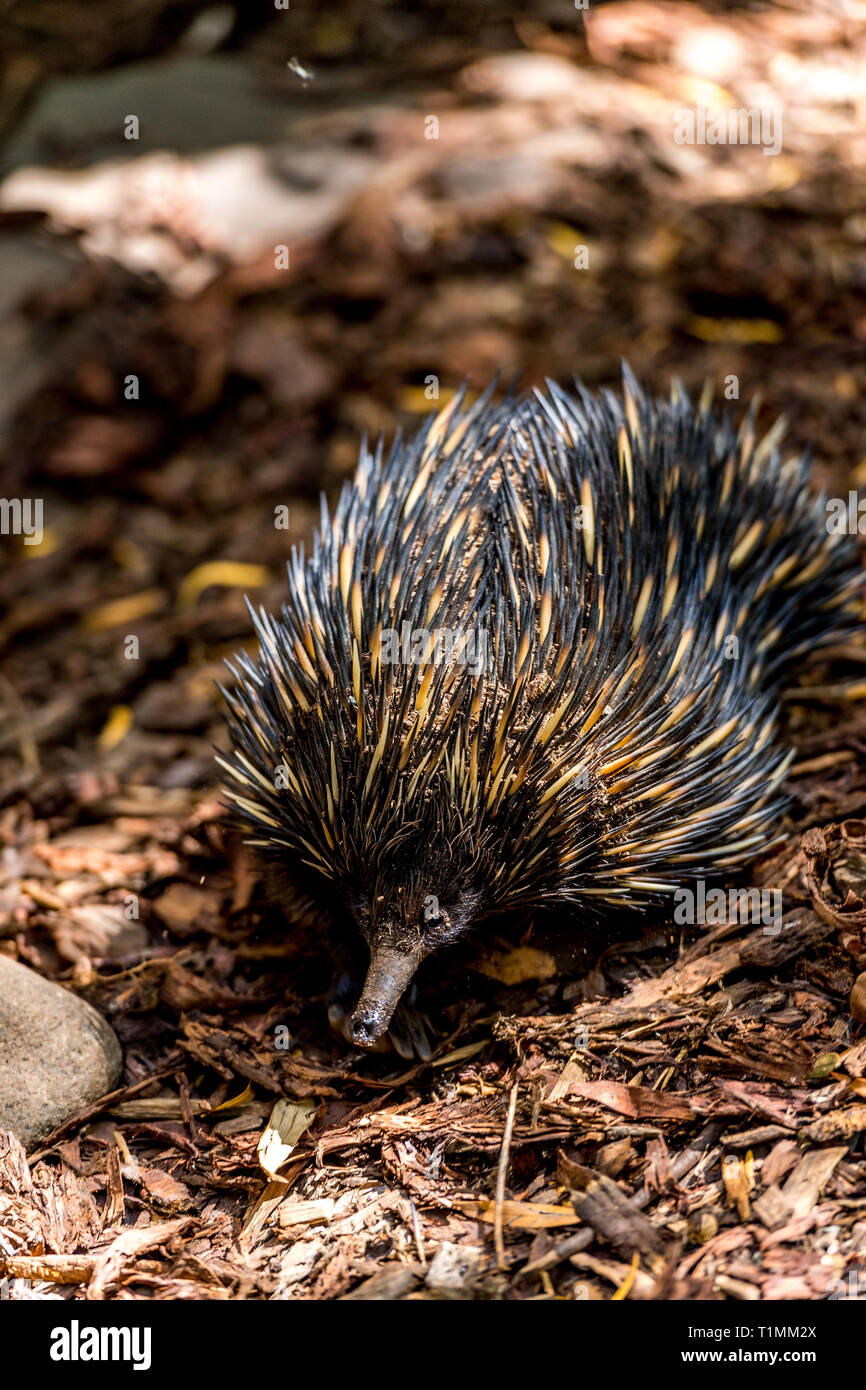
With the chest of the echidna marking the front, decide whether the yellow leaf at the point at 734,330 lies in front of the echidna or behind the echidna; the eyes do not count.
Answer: behind

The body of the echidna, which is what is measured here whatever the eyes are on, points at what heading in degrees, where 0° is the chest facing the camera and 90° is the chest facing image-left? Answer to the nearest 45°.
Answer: approximately 45°

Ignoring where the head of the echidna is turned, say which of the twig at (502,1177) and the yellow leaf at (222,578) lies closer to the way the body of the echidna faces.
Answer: the twig

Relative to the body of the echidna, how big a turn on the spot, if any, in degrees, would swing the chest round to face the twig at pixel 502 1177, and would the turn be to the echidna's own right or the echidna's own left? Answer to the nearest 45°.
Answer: approximately 45° to the echidna's own left
